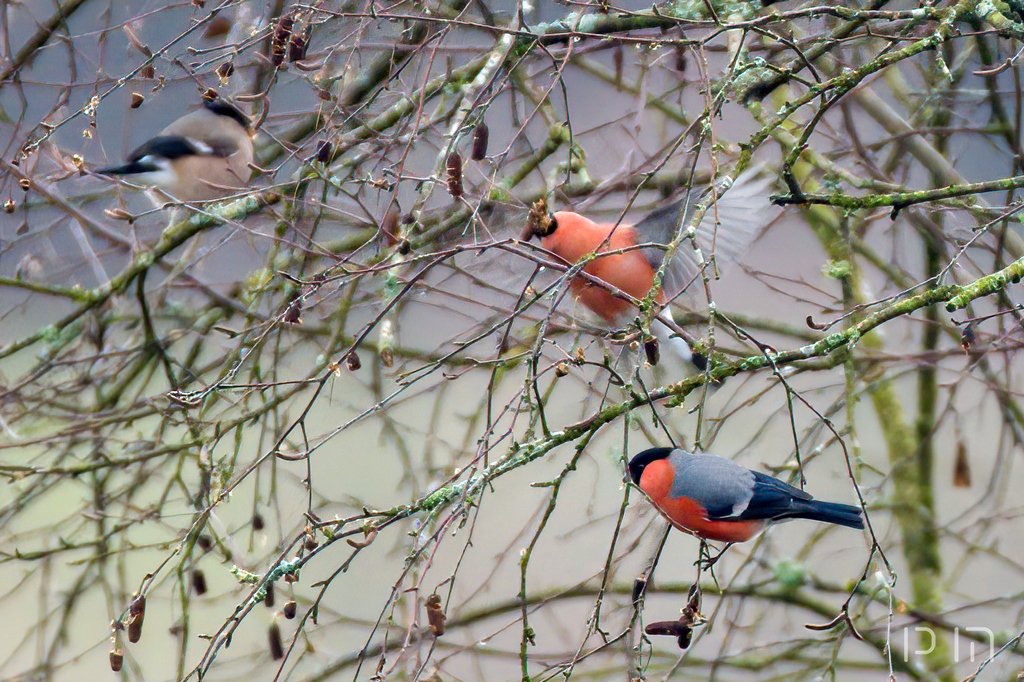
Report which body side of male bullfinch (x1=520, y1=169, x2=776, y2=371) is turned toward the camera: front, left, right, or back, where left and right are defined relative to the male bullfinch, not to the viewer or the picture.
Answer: left

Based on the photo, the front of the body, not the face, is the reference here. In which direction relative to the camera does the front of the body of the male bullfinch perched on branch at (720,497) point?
to the viewer's left

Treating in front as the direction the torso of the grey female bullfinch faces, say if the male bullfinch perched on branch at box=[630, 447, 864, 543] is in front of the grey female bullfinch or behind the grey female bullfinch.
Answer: in front

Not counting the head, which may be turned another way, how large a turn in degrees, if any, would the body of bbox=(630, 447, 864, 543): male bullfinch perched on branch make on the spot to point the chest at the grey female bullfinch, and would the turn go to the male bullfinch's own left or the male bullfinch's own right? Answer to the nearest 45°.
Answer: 0° — it already faces it

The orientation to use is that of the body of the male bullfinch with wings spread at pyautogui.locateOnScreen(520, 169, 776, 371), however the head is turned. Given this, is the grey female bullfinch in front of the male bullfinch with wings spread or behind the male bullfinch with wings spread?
in front

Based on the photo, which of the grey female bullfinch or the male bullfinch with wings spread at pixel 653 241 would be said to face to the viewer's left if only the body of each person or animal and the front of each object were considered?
the male bullfinch with wings spread

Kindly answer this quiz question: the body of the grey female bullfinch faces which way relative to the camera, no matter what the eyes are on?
to the viewer's right

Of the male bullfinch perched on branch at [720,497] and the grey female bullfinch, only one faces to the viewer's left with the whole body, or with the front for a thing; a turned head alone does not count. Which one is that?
the male bullfinch perched on branch
